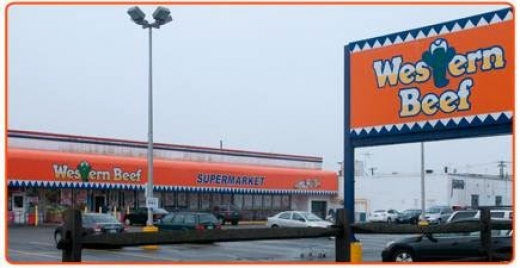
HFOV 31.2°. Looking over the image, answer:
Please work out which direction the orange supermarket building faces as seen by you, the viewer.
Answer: facing the viewer and to the right of the viewer

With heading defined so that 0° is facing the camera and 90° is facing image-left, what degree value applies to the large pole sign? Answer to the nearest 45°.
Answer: approximately 45°

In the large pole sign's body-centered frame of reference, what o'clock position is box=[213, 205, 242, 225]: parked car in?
The parked car is roughly at 4 o'clock from the large pole sign.

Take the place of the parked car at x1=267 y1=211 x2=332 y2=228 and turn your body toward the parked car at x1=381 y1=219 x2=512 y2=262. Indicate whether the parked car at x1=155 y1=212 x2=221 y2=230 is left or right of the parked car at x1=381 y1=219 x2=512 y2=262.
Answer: right
